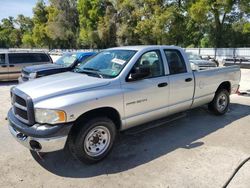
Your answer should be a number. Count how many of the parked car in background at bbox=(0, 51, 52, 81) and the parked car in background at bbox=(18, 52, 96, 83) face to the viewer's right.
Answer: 0

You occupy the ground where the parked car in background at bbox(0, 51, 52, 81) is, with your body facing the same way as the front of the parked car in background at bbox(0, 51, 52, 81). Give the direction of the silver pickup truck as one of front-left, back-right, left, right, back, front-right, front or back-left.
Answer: left

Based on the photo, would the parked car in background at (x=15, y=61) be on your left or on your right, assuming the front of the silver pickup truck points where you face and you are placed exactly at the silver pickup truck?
on your right

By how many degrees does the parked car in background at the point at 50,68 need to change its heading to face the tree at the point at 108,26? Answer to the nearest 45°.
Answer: approximately 135° to its right

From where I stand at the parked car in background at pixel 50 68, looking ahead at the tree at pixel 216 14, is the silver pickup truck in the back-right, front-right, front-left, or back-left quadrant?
back-right

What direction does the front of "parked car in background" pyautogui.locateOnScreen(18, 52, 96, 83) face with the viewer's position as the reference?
facing the viewer and to the left of the viewer

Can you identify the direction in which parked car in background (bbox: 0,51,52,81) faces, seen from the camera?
facing to the left of the viewer

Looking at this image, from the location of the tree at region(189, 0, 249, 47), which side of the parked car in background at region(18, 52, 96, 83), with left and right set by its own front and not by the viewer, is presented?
back

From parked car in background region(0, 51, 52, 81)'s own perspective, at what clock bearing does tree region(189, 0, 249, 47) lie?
The tree is roughly at 5 o'clock from the parked car in background.

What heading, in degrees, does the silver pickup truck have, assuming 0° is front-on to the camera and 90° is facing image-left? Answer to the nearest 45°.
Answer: approximately 45°

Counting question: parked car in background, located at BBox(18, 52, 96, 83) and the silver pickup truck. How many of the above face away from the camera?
0
